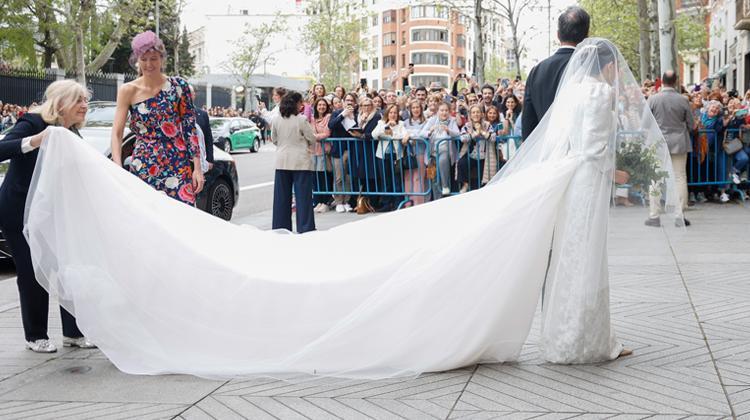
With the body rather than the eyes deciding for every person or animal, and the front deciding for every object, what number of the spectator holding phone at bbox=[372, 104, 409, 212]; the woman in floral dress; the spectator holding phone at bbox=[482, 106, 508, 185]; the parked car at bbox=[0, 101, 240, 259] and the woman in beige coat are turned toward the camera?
3

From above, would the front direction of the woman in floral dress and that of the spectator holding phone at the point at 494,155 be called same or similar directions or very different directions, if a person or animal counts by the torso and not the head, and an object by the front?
same or similar directions

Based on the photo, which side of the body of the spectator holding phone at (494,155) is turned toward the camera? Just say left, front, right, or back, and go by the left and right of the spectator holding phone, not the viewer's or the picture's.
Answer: front

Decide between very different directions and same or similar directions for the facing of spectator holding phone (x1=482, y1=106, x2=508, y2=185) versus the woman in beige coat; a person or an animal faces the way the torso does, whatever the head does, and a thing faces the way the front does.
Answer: very different directions

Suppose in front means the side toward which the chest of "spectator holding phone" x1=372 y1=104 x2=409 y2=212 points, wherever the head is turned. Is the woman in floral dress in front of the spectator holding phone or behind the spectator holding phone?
in front

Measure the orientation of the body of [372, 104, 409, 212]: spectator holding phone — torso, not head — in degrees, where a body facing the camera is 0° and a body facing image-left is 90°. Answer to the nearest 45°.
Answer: approximately 0°

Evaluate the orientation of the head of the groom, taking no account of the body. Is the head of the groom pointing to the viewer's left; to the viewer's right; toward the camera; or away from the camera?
away from the camera

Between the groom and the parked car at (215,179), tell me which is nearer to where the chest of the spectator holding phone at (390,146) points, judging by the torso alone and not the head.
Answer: the groom

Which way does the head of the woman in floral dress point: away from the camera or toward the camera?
toward the camera

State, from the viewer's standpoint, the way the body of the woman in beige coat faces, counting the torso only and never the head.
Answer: away from the camera

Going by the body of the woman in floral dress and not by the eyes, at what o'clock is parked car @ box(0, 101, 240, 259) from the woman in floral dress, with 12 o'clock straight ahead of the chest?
The parked car is roughly at 6 o'clock from the woman in floral dress.

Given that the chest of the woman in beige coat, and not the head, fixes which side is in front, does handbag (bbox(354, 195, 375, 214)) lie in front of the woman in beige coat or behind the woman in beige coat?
in front

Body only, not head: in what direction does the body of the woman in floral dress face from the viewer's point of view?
toward the camera

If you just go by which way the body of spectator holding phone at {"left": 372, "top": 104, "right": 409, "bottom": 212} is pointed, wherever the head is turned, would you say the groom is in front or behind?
in front

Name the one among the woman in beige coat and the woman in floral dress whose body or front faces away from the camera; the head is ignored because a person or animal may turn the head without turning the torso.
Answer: the woman in beige coat

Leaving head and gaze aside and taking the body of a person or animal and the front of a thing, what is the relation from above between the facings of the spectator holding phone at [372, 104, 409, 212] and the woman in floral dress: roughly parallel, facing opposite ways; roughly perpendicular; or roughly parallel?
roughly parallel
